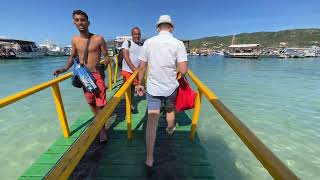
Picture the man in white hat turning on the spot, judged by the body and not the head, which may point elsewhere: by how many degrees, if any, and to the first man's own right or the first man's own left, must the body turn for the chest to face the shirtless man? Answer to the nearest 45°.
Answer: approximately 45° to the first man's own left

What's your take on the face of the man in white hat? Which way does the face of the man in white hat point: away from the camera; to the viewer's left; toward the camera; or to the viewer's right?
away from the camera

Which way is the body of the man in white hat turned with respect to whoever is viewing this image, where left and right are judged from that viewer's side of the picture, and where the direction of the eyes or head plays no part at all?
facing away from the viewer
